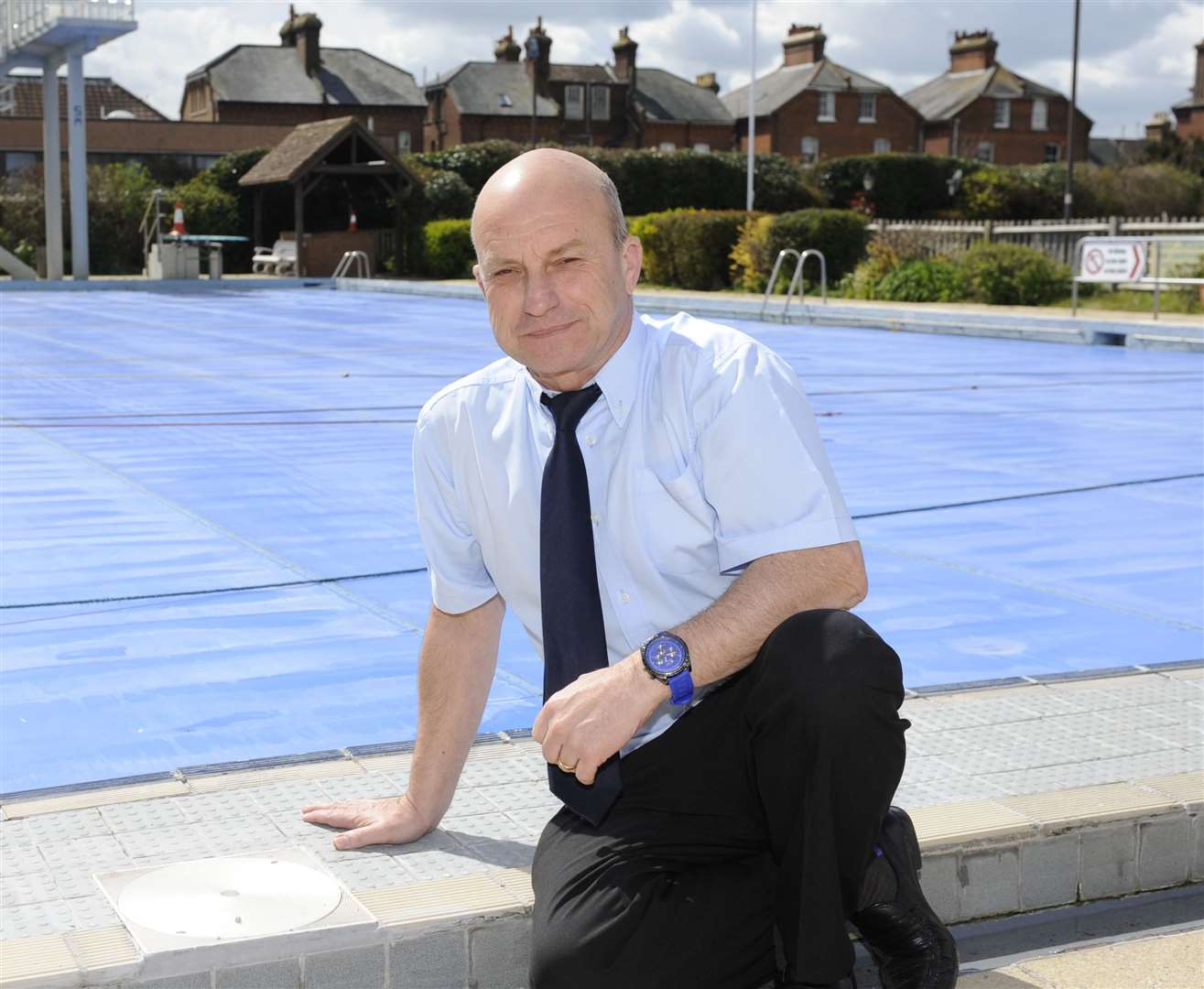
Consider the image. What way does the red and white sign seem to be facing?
toward the camera

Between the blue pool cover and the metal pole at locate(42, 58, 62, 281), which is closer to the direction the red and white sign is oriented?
the blue pool cover

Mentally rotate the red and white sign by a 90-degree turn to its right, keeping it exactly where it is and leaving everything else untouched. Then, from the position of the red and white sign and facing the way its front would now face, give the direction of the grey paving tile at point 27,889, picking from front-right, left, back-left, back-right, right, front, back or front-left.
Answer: left

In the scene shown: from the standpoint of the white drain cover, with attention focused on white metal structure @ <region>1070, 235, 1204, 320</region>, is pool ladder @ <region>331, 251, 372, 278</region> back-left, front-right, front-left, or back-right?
front-left

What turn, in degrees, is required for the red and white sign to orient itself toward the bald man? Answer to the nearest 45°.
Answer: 0° — it already faces them

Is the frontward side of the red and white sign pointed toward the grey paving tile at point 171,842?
yes

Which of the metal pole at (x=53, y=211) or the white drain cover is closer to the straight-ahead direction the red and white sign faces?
the white drain cover

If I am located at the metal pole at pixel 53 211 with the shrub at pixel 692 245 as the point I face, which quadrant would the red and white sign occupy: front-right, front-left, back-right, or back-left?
front-right

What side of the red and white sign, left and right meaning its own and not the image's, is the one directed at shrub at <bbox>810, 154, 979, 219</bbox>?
back

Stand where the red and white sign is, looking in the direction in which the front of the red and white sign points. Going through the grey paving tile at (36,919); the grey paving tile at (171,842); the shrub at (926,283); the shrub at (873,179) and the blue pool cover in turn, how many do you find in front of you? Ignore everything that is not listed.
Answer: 3

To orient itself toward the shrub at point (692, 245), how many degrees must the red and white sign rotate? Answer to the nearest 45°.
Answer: approximately 135° to its right

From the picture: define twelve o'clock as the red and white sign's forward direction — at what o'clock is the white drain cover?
The white drain cover is roughly at 12 o'clock from the red and white sign.

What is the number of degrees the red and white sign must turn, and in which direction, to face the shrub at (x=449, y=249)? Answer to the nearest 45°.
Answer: approximately 135° to its right

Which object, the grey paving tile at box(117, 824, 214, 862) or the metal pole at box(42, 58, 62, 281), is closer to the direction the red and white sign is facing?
the grey paving tile

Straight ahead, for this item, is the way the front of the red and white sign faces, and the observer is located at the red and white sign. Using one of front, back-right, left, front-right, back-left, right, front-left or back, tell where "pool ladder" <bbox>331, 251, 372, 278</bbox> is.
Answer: back-right

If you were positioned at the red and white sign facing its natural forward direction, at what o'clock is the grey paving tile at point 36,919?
The grey paving tile is roughly at 12 o'clock from the red and white sign.

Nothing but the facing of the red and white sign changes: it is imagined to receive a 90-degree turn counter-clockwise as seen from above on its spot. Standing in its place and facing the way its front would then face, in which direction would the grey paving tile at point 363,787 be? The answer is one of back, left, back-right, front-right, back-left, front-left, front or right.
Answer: right
